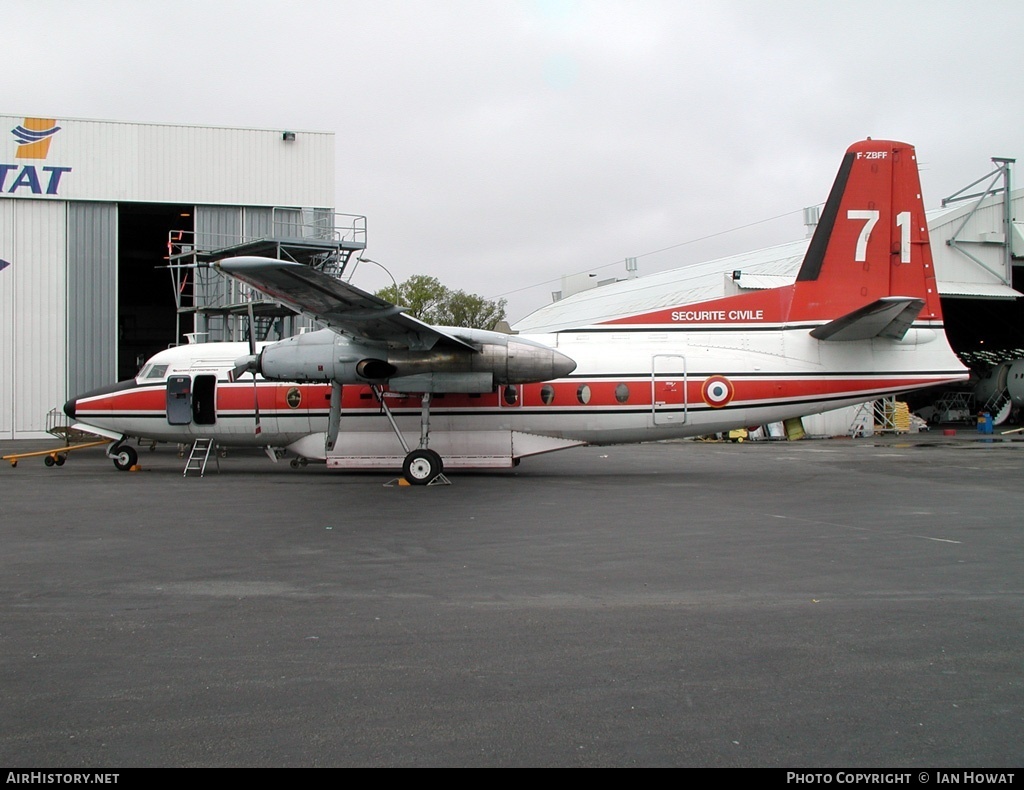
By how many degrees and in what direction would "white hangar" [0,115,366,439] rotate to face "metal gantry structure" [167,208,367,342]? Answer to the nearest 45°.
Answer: approximately 45° to its left

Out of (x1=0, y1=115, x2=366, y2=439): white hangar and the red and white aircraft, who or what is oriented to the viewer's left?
the red and white aircraft

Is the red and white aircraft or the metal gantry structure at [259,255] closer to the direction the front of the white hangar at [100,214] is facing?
the red and white aircraft

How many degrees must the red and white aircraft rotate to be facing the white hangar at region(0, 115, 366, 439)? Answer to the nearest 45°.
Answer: approximately 45° to its right

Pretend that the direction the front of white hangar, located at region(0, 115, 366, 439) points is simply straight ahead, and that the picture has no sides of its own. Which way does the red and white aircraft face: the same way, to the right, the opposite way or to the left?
to the right

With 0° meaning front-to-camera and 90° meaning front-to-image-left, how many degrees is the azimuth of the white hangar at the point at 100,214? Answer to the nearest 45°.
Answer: approximately 0°

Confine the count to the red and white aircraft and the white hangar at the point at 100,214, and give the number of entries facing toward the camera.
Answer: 1

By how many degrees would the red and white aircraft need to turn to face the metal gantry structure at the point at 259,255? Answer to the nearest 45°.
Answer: approximately 45° to its right

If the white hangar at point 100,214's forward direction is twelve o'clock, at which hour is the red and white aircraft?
The red and white aircraft is roughly at 11 o'clock from the white hangar.

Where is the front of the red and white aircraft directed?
to the viewer's left
